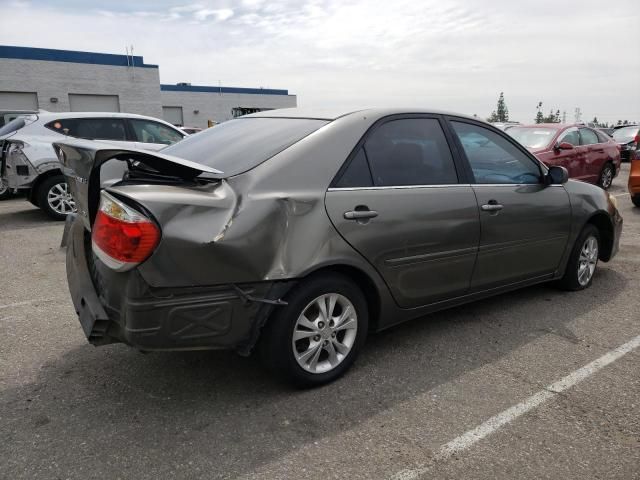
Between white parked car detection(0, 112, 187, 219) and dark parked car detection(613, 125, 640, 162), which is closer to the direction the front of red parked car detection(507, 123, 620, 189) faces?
the white parked car

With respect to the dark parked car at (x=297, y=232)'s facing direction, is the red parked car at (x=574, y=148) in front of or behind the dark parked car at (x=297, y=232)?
in front

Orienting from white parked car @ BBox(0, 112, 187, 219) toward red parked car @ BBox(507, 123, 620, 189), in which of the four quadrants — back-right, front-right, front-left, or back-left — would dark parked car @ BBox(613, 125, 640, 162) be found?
front-left

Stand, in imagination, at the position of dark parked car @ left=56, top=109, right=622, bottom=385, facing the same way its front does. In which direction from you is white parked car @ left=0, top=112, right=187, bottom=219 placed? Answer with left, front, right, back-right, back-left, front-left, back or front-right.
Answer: left

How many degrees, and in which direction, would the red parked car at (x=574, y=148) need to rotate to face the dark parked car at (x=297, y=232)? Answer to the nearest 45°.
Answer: approximately 45° to its left

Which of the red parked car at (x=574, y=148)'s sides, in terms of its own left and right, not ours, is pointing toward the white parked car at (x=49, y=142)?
front

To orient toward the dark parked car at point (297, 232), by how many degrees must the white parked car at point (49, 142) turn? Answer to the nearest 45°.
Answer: approximately 135° to its right

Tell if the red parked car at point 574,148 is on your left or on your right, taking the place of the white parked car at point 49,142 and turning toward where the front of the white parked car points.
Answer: on your right

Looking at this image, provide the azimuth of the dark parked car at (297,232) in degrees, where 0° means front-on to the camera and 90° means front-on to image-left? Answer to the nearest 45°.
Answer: approximately 225°

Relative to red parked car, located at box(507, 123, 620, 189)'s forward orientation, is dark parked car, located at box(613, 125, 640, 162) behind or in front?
behind
